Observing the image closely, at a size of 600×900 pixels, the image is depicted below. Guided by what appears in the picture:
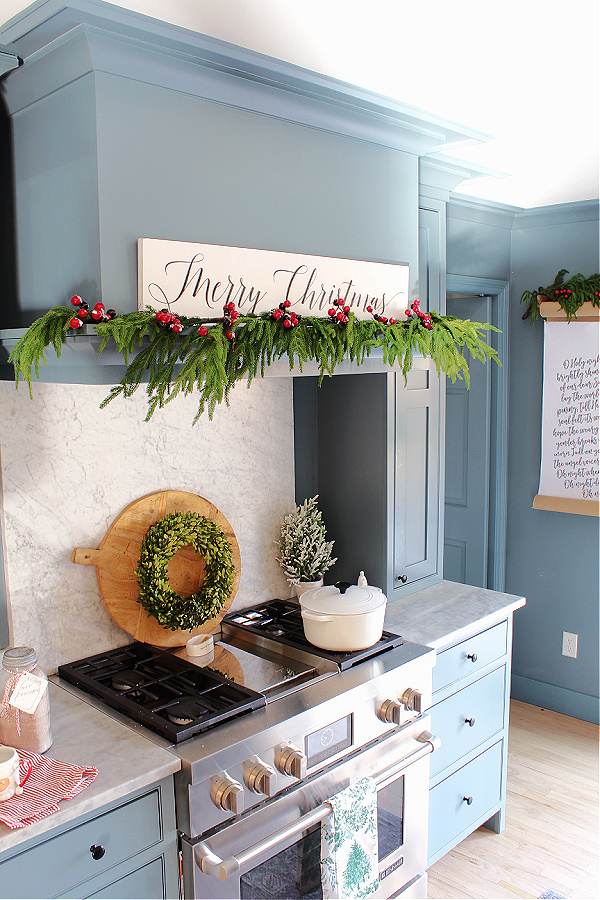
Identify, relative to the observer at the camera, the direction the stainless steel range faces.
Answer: facing the viewer and to the right of the viewer

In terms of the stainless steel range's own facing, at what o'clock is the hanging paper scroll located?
The hanging paper scroll is roughly at 9 o'clock from the stainless steel range.

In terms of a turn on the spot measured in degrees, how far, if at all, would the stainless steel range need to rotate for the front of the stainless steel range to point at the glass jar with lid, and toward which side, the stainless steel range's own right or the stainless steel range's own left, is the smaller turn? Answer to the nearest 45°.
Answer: approximately 90° to the stainless steel range's own right

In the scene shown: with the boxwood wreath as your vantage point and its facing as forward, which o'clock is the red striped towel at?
The red striped towel is roughly at 2 o'clock from the boxwood wreath.

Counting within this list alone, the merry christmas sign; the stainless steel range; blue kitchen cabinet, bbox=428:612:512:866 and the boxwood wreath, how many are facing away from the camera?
0

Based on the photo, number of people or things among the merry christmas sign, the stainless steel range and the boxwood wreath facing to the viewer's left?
0

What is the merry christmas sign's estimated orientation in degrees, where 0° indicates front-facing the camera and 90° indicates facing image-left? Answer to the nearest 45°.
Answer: approximately 315°

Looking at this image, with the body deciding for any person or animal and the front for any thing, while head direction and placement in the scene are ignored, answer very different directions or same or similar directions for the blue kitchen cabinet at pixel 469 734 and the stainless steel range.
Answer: same or similar directions

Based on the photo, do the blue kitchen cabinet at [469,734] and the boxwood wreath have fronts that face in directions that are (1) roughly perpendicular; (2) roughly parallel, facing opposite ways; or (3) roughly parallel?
roughly parallel

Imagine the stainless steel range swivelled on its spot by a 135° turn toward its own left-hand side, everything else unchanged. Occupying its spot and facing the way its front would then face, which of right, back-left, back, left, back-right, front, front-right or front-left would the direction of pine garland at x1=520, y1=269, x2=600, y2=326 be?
front-right

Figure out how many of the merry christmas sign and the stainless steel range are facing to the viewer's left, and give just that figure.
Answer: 0

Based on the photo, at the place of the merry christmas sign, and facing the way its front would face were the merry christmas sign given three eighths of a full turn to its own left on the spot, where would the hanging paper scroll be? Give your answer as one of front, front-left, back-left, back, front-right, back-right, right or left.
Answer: front-right

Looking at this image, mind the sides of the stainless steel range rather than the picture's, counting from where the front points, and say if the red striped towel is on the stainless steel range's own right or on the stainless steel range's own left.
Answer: on the stainless steel range's own right

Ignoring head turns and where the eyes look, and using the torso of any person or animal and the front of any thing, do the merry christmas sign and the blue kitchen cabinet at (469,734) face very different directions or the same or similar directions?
same or similar directions

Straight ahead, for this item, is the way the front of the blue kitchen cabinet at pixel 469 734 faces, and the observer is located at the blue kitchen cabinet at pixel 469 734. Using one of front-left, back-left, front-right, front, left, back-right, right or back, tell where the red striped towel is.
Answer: right
